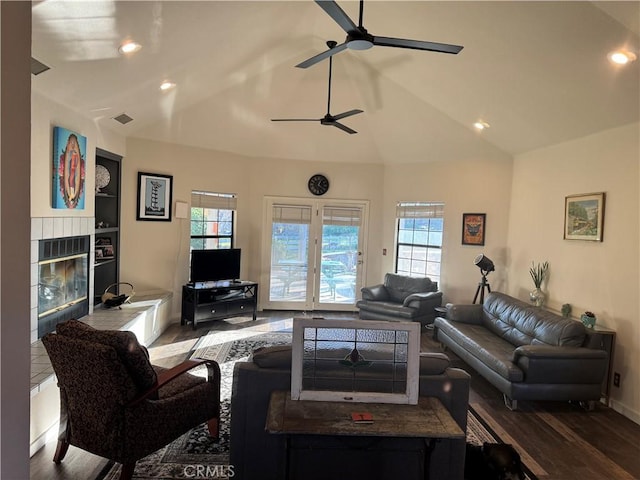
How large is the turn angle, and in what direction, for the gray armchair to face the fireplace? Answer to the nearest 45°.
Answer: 0° — it already faces it

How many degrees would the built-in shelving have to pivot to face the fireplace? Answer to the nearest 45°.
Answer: approximately 45° to its right

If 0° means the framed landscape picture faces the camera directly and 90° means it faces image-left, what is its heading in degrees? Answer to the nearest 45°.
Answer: approximately 45°

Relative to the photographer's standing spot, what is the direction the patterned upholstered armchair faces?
facing away from the viewer and to the right of the viewer

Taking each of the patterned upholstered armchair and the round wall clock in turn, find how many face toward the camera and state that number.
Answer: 1

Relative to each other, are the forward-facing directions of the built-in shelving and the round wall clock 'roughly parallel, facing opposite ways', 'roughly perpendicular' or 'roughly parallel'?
roughly perpendicular
